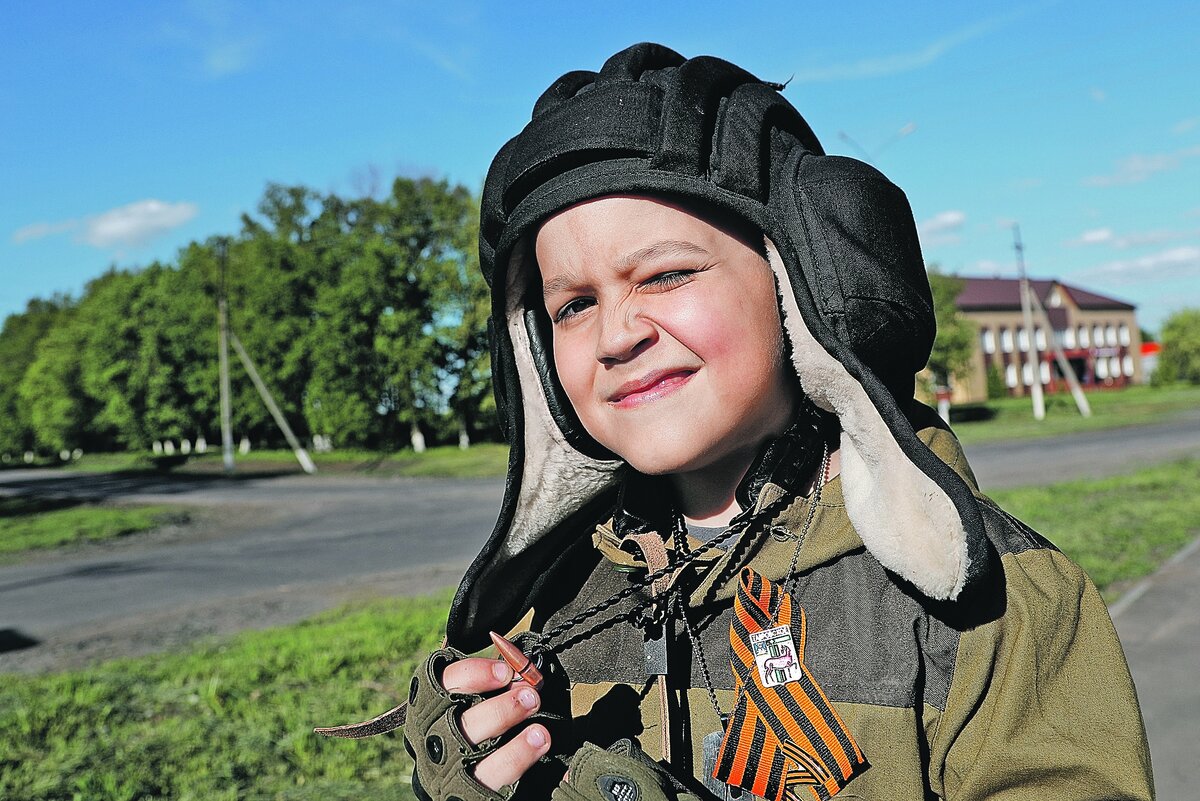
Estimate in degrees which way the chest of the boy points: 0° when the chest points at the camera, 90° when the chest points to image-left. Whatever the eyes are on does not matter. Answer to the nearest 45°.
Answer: approximately 45°

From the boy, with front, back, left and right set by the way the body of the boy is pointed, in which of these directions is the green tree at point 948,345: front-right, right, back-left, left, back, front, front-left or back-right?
back-right
